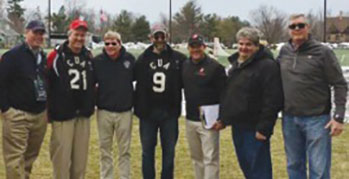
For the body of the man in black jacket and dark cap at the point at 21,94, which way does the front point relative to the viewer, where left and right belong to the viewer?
facing the viewer and to the right of the viewer

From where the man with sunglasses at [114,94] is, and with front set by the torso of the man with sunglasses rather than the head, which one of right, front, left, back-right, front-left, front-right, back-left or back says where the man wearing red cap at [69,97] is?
front-right

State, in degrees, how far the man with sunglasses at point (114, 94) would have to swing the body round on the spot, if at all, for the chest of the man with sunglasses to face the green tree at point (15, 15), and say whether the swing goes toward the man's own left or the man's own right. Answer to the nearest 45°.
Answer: approximately 180°

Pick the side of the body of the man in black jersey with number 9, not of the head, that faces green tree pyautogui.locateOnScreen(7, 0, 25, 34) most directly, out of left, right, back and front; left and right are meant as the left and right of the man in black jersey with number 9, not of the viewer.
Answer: back

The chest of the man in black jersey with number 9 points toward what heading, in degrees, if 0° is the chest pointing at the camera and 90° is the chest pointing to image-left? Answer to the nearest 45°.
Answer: approximately 0°

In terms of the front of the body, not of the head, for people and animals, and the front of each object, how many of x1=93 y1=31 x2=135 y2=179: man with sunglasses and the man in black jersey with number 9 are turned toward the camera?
2
